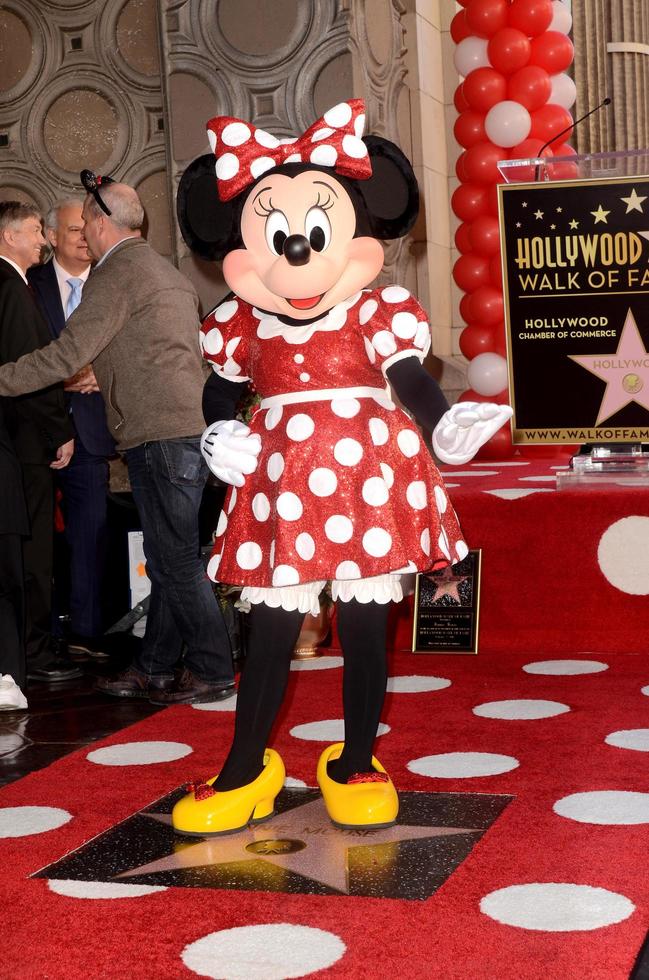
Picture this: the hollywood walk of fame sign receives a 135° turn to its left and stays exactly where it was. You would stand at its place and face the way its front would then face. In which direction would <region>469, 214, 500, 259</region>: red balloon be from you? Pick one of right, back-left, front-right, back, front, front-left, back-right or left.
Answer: front-left

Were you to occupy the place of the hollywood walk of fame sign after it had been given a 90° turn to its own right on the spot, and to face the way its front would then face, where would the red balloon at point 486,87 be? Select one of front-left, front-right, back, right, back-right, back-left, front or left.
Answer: right

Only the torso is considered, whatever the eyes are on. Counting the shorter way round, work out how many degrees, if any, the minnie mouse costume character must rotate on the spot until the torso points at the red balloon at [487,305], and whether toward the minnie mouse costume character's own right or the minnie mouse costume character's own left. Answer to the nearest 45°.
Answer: approximately 180°

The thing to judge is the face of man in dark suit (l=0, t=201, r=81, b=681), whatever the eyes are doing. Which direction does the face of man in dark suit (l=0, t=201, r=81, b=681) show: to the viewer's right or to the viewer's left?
to the viewer's right

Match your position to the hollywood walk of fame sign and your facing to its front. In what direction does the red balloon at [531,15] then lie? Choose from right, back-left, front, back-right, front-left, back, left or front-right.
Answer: back

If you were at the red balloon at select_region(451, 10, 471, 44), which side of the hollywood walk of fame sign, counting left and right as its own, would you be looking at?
back

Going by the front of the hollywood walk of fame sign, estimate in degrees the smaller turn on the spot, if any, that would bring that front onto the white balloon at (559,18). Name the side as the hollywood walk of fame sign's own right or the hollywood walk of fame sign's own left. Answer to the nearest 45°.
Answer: approximately 180°

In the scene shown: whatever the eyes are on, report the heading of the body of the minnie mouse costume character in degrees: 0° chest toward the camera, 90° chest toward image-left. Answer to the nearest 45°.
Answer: approximately 0°

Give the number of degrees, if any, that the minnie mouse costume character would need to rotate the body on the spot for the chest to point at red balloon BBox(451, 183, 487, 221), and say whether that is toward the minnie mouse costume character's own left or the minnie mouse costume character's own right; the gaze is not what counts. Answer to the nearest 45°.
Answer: approximately 180°

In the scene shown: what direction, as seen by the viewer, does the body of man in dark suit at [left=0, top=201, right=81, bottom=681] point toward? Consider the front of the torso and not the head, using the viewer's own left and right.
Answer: facing to the right of the viewer

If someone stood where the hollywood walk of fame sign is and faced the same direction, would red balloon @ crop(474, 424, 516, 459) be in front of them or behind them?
behind
